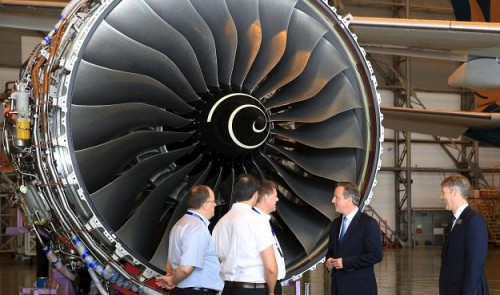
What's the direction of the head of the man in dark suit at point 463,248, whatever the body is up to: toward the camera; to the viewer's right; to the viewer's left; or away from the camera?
to the viewer's left

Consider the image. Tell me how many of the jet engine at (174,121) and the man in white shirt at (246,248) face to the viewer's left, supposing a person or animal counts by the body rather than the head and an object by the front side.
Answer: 0

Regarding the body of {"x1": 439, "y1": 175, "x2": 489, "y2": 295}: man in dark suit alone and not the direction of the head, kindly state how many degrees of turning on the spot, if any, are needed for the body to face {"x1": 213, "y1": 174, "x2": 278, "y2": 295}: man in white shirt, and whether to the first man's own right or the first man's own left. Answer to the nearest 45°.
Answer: approximately 45° to the first man's own left

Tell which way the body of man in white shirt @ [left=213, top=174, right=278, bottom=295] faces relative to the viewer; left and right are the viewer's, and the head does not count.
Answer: facing away from the viewer and to the right of the viewer

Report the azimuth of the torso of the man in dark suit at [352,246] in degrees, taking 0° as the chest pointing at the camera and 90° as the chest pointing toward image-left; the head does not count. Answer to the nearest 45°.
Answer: approximately 45°

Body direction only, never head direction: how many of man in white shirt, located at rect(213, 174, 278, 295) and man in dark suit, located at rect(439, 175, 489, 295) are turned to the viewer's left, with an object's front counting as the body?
1

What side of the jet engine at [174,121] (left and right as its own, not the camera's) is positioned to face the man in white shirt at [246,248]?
front

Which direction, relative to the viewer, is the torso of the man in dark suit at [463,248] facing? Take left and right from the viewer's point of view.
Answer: facing to the left of the viewer

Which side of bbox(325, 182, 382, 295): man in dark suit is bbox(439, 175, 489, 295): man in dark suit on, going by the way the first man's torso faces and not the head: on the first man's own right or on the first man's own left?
on the first man's own left

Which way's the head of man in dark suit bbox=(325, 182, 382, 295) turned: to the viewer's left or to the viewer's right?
to the viewer's left

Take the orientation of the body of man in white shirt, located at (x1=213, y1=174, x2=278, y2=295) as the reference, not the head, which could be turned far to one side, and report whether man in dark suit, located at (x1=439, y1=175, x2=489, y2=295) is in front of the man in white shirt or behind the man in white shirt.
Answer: in front

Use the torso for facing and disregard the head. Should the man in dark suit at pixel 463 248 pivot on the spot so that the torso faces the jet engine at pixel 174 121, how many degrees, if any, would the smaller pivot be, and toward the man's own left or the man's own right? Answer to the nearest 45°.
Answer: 0° — they already face it
